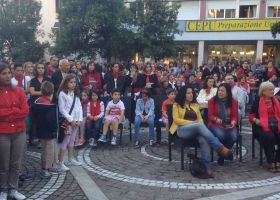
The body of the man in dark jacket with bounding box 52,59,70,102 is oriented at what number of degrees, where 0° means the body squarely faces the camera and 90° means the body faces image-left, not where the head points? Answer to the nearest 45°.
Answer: approximately 315°

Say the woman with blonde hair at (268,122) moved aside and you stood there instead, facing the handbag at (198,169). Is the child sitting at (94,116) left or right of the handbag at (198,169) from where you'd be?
right

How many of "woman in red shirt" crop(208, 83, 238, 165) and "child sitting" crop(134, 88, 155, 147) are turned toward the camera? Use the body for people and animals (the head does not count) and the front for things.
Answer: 2

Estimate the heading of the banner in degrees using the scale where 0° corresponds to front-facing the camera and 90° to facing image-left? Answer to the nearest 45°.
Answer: approximately 0°

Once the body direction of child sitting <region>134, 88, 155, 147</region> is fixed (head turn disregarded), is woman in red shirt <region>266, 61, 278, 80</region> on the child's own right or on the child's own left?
on the child's own left

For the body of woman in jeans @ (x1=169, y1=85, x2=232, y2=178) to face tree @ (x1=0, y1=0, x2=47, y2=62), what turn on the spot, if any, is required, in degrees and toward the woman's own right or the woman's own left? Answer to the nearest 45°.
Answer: approximately 180°

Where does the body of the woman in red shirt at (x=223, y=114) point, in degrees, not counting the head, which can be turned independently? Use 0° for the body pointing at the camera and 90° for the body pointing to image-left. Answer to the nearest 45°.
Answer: approximately 0°

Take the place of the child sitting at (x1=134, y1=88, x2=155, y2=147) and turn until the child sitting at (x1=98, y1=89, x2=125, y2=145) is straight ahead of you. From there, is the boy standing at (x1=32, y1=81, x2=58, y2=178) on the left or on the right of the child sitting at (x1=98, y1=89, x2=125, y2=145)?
left
